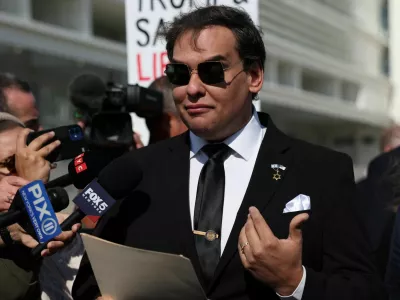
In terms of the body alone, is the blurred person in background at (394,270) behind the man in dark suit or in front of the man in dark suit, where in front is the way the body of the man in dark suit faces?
behind

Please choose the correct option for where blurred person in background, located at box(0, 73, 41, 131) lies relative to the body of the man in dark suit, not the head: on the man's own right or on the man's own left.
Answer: on the man's own right

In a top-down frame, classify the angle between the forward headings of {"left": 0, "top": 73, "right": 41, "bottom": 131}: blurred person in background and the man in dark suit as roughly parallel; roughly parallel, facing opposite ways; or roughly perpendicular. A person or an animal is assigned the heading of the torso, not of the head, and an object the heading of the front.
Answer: roughly perpendicular

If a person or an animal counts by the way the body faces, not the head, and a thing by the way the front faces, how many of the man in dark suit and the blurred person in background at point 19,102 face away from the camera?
0

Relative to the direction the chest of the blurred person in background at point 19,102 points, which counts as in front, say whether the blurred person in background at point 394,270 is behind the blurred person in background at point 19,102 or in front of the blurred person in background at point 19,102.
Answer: in front

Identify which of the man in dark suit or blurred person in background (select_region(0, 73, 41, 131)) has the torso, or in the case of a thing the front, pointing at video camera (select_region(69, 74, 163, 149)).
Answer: the blurred person in background

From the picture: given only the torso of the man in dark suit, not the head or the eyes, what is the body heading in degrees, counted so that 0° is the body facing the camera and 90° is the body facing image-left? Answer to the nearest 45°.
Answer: approximately 45°

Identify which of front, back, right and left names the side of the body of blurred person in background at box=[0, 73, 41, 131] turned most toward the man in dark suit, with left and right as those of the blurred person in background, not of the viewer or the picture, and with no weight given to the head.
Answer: front

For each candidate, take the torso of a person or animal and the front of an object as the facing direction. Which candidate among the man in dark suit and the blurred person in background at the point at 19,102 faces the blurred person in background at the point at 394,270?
the blurred person in background at the point at 19,102
